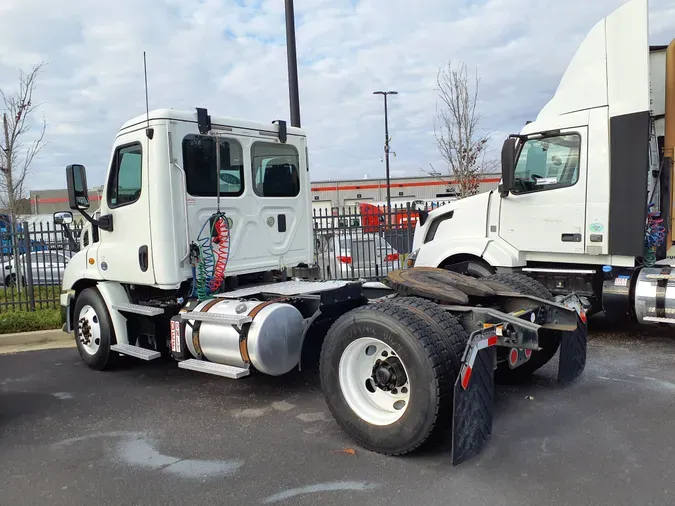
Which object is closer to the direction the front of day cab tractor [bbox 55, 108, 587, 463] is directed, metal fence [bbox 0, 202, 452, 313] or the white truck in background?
the metal fence

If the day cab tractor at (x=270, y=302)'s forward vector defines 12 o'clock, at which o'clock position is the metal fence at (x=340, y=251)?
The metal fence is roughly at 2 o'clock from the day cab tractor.

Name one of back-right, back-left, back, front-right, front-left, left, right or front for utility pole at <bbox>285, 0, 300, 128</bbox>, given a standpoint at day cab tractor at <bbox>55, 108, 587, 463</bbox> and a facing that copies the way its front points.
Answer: front-right

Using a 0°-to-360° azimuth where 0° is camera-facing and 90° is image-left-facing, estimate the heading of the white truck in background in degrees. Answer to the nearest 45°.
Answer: approximately 90°

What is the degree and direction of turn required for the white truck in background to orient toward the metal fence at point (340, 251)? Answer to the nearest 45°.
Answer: approximately 45° to its right

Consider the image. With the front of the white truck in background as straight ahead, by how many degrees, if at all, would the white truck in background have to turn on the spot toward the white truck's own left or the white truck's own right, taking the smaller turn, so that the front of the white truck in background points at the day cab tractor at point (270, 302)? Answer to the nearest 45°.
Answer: approximately 45° to the white truck's own left

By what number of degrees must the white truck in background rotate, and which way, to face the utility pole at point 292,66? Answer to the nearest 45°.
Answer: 0° — it already faces it

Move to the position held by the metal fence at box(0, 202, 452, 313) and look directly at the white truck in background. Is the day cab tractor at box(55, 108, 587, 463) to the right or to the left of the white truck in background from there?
right

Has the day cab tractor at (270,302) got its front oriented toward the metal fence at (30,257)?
yes

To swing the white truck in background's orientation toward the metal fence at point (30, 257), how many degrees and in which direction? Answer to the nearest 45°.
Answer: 0° — it already faces it

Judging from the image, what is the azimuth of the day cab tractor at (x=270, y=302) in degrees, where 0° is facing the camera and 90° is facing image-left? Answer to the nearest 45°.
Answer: approximately 135°

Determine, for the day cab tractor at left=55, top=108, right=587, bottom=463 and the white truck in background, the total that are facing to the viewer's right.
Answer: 0

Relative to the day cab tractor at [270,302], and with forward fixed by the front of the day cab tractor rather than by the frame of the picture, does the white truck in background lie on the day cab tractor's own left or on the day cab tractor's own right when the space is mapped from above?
on the day cab tractor's own right
